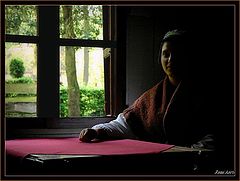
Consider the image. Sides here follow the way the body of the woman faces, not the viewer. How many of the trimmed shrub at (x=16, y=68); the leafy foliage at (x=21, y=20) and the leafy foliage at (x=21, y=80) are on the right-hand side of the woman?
3

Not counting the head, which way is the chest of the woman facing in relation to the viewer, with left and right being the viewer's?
facing the viewer

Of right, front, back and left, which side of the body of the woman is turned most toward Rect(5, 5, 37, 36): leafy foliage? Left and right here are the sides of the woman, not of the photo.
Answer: right

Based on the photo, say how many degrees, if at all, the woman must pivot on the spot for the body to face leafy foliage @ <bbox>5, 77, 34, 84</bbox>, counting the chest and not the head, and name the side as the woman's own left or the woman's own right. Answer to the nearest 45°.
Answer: approximately 90° to the woman's own right

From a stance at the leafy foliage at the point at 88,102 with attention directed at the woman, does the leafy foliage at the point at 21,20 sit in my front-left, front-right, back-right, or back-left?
back-right

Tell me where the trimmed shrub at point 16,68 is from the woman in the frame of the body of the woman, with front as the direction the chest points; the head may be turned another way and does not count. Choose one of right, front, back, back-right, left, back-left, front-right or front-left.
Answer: right
